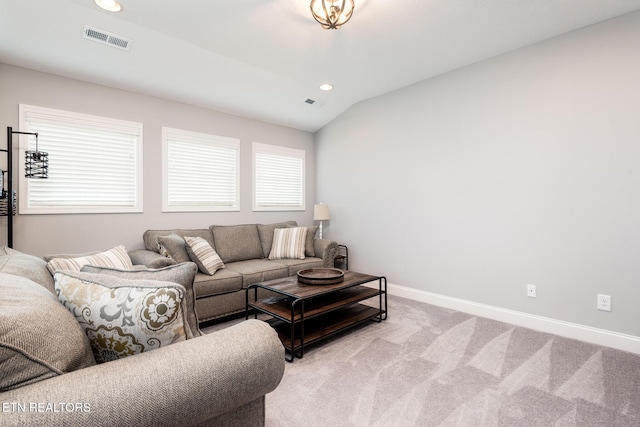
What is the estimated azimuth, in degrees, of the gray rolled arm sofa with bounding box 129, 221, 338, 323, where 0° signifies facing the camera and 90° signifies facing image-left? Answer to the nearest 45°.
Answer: approximately 315°

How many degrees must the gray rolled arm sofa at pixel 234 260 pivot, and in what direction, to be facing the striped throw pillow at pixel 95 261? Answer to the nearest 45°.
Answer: approximately 90° to its right

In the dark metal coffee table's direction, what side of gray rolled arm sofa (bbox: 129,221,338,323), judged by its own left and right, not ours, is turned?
front

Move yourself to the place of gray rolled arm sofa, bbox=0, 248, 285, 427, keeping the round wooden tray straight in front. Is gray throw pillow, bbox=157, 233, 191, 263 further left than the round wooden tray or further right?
left

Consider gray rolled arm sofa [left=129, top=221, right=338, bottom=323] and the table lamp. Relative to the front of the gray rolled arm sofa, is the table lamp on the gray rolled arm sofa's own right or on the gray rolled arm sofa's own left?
on the gray rolled arm sofa's own left
